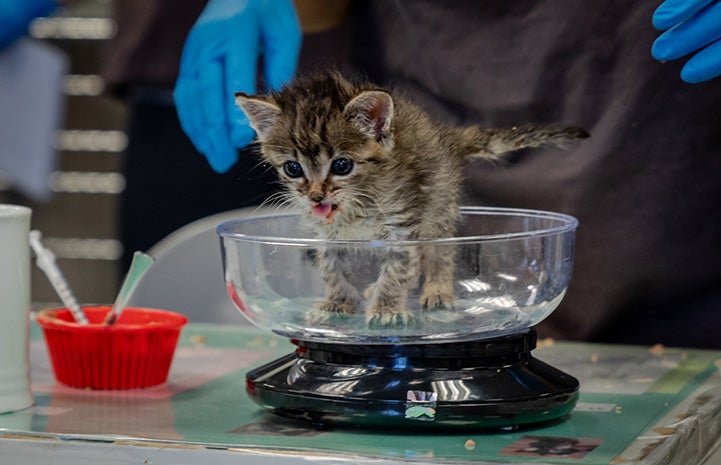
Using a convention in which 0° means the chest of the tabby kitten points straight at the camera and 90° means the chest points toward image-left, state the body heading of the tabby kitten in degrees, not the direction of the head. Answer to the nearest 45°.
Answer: approximately 45°
